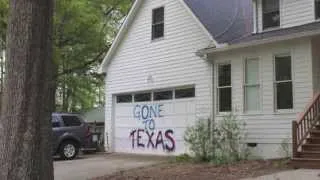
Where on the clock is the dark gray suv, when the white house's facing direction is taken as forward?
The dark gray suv is roughly at 2 o'clock from the white house.

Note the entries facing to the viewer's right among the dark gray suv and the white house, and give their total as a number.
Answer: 0

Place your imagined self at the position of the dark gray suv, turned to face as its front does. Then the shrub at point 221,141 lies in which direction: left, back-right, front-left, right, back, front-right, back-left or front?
back-left

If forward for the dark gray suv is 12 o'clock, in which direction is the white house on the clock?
The white house is roughly at 7 o'clock from the dark gray suv.

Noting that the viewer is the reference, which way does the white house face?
facing the viewer and to the left of the viewer

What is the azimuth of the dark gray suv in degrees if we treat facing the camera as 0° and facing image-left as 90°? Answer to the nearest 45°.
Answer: approximately 90°

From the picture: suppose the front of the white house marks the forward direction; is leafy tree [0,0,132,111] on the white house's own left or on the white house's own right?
on the white house's own right
